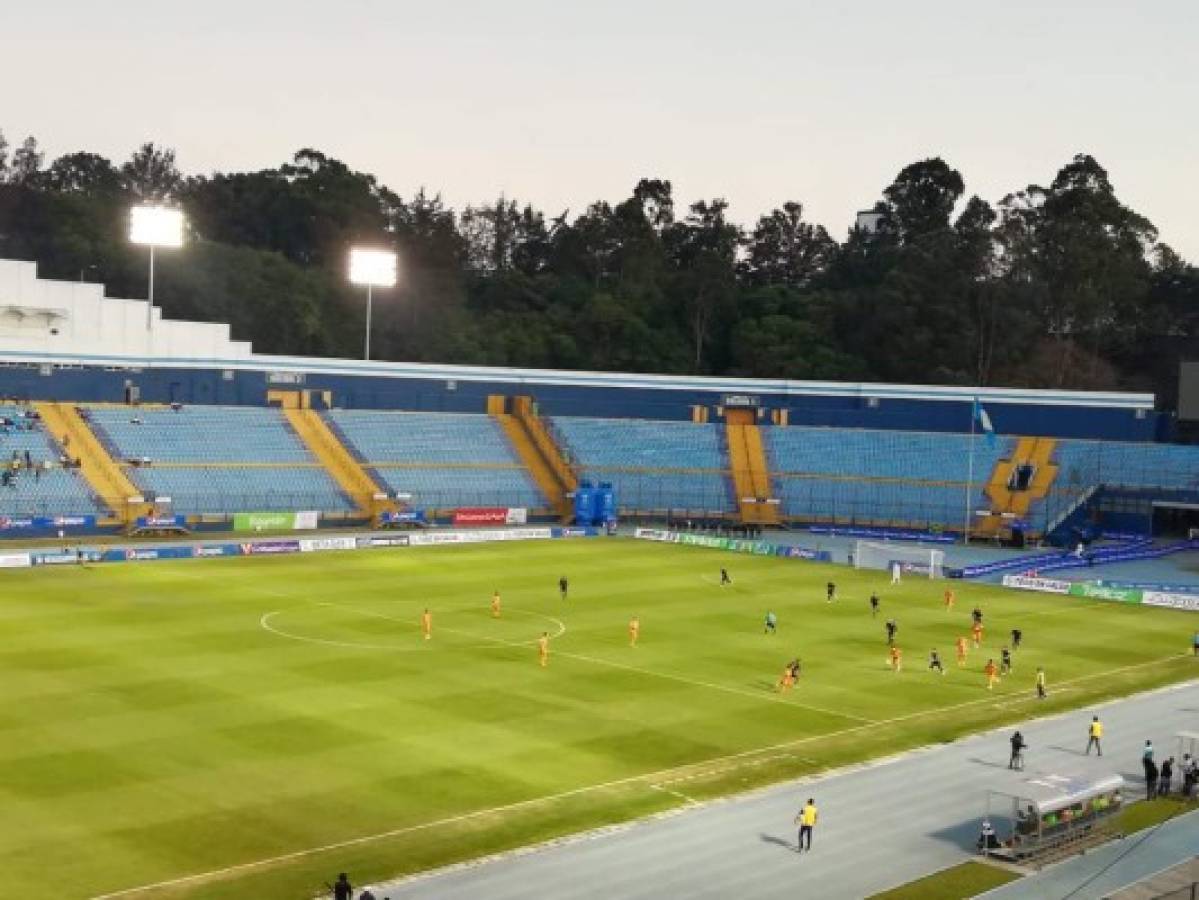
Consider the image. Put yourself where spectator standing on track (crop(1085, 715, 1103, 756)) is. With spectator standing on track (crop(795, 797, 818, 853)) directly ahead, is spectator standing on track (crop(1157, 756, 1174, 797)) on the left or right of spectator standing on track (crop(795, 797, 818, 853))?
left

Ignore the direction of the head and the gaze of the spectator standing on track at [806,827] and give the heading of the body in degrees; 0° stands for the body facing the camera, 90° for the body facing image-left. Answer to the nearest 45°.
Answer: approximately 180°

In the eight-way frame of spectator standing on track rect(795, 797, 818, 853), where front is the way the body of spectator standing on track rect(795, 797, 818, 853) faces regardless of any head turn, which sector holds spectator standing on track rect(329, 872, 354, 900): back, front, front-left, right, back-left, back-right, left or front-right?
back-left

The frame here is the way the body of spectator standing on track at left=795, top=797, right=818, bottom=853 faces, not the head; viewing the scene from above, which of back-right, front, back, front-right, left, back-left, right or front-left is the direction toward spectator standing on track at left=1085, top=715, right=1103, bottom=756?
front-right

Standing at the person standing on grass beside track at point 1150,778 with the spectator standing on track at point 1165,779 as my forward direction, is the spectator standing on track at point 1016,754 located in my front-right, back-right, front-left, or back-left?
back-left

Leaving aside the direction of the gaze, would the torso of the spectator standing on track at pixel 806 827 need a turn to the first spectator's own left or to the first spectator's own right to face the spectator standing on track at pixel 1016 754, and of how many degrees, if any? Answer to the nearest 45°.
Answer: approximately 45° to the first spectator's own right
